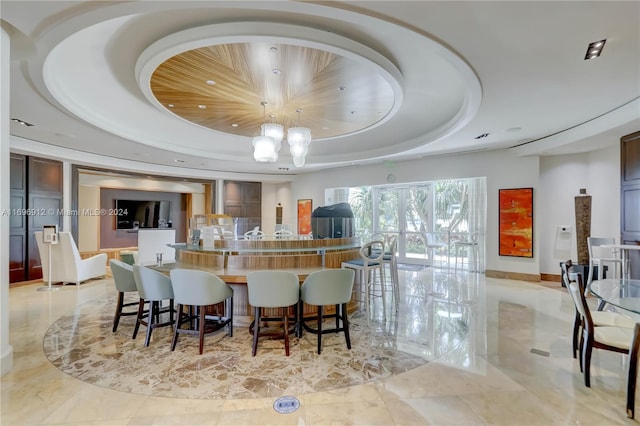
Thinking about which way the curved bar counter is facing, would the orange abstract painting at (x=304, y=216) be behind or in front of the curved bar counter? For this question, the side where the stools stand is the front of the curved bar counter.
behind

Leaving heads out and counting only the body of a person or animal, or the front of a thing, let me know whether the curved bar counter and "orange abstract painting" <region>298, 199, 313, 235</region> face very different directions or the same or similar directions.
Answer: same or similar directions

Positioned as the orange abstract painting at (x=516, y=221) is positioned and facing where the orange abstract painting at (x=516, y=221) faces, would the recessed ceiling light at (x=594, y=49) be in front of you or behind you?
in front

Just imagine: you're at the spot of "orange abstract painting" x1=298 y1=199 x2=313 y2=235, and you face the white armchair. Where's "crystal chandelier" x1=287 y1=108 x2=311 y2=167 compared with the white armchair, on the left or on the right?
left

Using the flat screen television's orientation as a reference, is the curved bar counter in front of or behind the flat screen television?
in front

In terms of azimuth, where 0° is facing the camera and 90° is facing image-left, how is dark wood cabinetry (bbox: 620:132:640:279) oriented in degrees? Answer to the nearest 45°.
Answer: approximately 45°

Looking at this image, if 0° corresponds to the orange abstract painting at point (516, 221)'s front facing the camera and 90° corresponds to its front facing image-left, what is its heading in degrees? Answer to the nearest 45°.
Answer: approximately 0°

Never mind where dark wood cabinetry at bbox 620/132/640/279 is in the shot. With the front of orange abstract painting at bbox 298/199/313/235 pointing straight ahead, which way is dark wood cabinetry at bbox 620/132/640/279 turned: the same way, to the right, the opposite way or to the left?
to the right

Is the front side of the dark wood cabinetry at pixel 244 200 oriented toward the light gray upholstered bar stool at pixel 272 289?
yes

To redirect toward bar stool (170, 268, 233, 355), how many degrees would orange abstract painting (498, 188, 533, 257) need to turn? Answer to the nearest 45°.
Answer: approximately 45° to its right

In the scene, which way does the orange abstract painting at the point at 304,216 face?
toward the camera

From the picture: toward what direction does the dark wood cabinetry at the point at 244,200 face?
toward the camera

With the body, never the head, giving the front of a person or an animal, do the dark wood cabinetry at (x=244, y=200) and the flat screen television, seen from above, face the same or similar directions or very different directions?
same or similar directions

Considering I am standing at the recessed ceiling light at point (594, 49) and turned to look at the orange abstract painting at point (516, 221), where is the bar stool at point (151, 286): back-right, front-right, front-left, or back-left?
back-left

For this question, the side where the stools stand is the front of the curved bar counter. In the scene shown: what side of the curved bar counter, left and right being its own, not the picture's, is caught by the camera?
front
